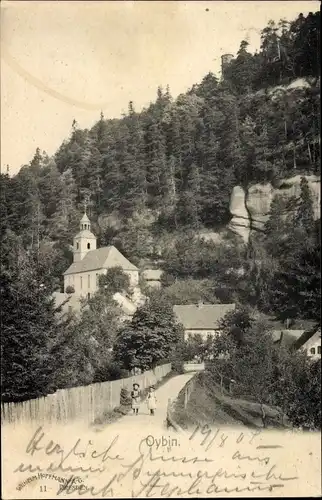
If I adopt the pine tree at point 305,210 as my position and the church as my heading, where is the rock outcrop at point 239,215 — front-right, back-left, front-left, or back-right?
front-right
